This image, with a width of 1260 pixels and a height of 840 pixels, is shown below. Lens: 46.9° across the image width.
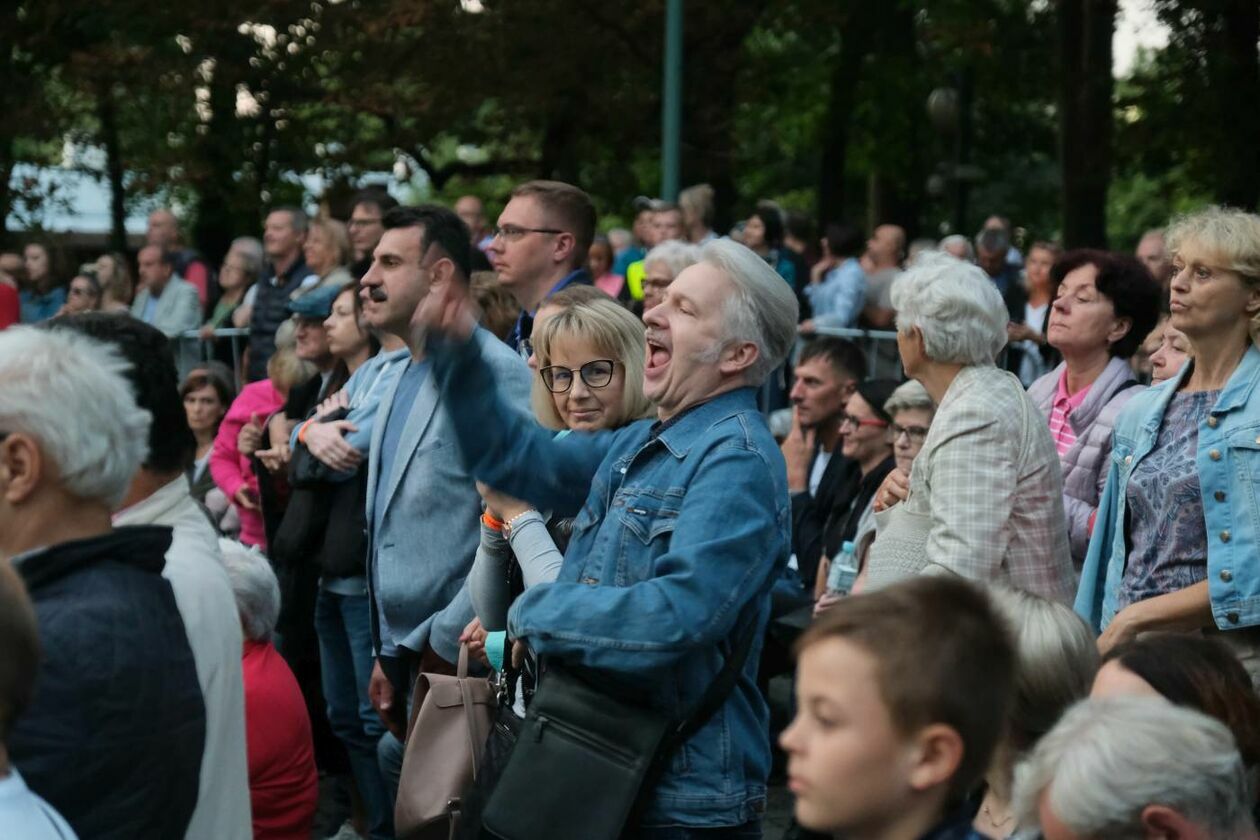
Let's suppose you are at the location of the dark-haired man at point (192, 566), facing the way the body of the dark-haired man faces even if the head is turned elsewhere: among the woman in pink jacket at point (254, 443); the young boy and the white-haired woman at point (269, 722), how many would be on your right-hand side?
2

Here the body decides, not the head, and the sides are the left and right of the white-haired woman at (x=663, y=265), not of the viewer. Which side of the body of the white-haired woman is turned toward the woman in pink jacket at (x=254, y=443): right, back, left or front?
right

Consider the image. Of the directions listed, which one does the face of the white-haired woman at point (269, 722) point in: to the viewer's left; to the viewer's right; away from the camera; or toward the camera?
away from the camera

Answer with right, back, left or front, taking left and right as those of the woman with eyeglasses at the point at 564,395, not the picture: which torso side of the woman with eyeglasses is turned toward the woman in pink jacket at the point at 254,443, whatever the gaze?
right

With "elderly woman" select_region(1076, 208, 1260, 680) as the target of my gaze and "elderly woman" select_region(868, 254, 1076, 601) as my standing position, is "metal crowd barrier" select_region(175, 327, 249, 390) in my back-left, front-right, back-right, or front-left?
back-left

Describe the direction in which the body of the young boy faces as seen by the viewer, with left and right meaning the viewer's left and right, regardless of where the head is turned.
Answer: facing to the left of the viewer
